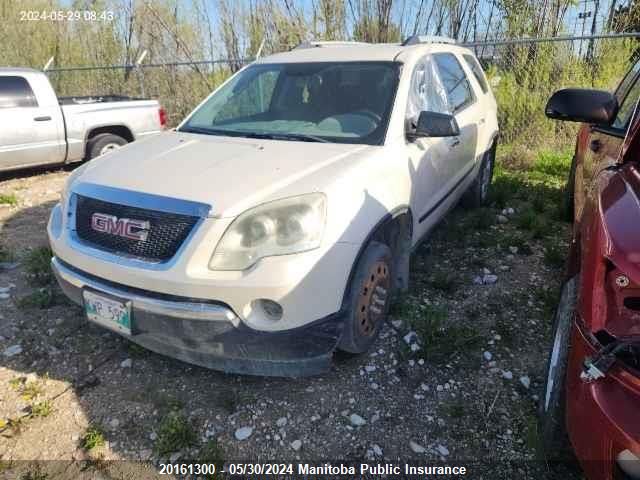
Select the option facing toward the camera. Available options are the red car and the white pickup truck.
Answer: the red car

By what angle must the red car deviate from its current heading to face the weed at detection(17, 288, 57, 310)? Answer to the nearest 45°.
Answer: approximately 90° to its right

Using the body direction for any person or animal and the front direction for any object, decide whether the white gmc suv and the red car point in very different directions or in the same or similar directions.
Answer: same or similar directions

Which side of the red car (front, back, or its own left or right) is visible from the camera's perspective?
front

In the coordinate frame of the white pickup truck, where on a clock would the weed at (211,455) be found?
The weed is roughly at 9 o'clock from the white pickup truck.

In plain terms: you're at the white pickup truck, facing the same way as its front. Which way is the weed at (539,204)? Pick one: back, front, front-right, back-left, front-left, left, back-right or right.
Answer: back-left

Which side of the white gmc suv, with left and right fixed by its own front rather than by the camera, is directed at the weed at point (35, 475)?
front

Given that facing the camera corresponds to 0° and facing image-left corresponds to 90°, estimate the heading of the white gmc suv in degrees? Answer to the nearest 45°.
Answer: approximately 45°

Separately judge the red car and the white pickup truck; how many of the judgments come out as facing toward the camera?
1

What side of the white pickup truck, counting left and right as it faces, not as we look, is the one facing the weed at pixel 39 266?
left

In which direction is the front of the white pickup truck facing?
to the viewer's left

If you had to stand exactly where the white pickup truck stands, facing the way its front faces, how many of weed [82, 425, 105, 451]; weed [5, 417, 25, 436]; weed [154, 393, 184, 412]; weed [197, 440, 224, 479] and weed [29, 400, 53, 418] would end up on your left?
5
